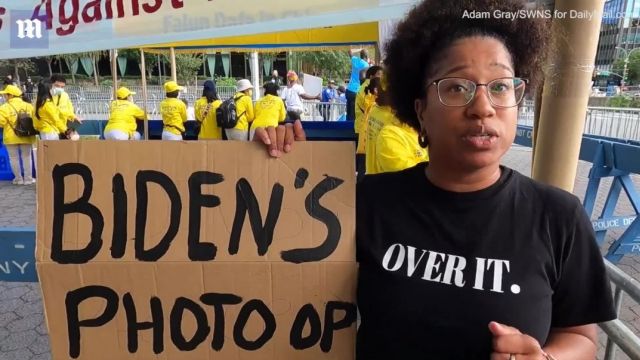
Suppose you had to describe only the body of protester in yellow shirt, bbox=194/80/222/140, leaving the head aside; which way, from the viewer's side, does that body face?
away from the camera

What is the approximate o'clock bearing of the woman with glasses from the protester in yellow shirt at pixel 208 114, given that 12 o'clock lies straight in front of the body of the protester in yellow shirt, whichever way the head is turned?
The woman with glasses is roughly at 6 o'clock from the protester in yellow shirt.

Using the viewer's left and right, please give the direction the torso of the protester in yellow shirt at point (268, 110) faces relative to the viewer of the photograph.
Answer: facing away from the viewer

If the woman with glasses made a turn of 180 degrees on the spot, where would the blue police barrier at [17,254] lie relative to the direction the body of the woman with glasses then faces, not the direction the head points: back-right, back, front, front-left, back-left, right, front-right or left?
left

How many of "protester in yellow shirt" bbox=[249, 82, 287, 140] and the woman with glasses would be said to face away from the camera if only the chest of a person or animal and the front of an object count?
1

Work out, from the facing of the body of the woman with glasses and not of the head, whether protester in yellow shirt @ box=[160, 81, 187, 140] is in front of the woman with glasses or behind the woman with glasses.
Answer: behind

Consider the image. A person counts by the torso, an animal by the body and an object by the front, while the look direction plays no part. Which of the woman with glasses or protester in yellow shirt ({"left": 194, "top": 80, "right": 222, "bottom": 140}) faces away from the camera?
the protester in yellow shirt

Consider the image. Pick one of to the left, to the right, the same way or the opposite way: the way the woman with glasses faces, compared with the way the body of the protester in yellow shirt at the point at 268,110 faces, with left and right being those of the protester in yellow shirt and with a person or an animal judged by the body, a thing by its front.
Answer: the opposite way

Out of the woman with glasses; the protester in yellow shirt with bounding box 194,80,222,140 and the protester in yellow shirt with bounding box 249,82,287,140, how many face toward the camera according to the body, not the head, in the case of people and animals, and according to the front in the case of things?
1

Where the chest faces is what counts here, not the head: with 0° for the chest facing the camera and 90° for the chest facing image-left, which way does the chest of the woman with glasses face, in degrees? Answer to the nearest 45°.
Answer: approximately 0°

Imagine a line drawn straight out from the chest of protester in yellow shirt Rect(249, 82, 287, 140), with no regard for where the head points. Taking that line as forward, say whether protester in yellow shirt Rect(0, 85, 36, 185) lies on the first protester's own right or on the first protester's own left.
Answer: on the first protester's own left
